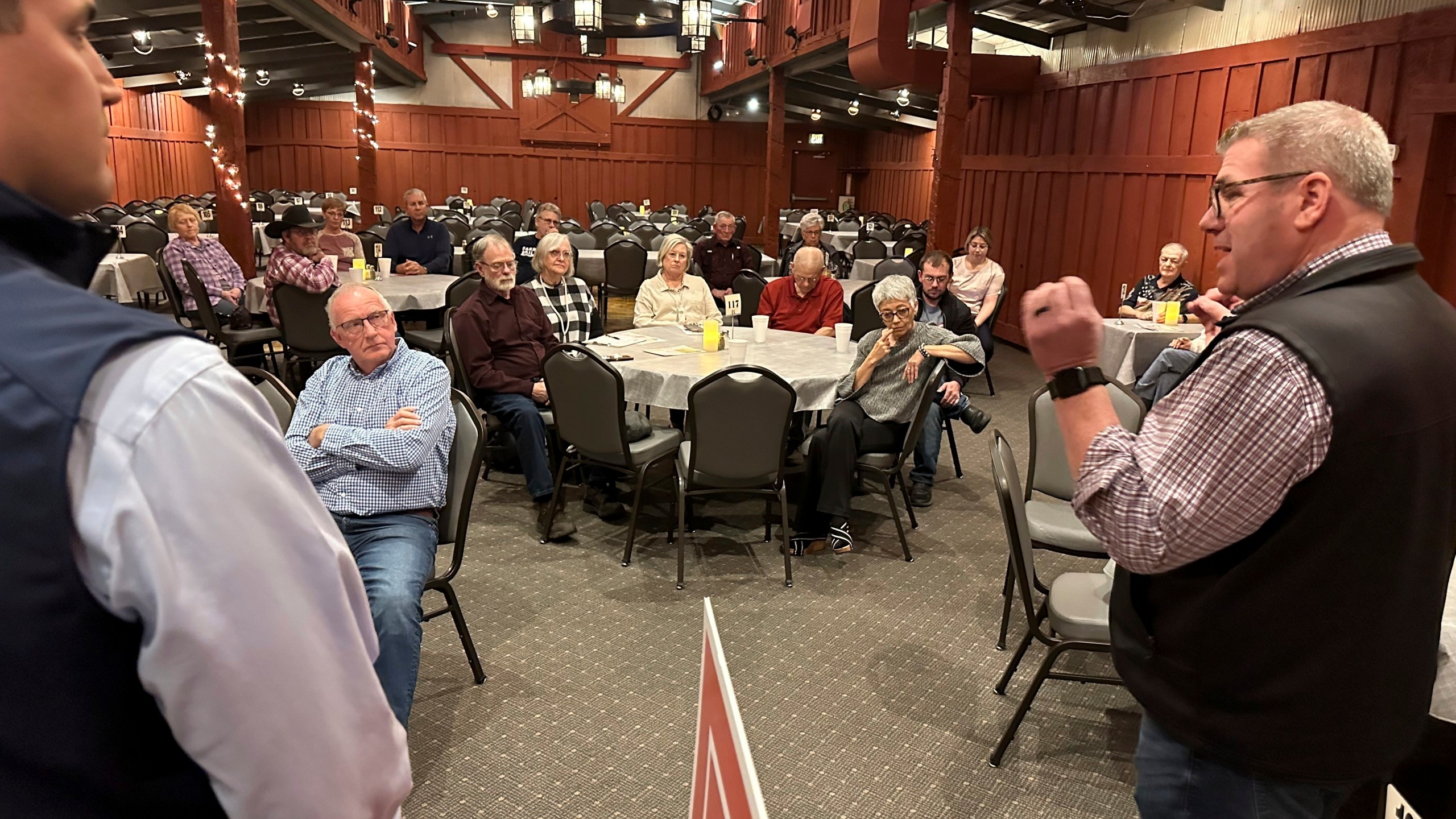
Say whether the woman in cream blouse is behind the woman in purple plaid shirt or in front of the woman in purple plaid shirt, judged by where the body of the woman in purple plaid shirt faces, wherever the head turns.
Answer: in front

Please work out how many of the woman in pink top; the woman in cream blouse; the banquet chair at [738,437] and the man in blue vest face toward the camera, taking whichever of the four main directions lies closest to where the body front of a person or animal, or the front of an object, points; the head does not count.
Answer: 2

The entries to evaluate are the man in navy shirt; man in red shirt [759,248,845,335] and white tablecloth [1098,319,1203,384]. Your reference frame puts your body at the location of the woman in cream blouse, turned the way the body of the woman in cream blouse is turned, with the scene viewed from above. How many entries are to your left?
2

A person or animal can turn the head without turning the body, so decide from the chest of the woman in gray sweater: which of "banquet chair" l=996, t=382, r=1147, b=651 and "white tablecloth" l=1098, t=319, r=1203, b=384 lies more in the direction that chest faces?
the banquet chair

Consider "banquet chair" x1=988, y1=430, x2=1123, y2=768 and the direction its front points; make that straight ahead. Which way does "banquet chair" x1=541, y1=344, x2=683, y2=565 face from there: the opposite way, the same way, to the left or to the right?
to the left

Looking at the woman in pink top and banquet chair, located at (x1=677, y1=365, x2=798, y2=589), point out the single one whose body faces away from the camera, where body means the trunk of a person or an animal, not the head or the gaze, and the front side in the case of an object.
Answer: the banquet chair

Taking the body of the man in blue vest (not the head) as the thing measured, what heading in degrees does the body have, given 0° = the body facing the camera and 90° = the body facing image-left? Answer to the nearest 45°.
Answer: approximately 225°

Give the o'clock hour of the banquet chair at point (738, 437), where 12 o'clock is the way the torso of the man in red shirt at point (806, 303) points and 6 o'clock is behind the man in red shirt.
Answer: The banquet chair is roughly at 12 o'clock from the man in red shirt.

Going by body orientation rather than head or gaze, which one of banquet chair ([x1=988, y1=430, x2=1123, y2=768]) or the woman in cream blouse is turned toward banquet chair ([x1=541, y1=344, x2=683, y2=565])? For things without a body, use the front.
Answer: the woman in cream blouse

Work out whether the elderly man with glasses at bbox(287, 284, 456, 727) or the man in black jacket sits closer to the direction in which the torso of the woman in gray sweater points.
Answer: the elderly man with glasses

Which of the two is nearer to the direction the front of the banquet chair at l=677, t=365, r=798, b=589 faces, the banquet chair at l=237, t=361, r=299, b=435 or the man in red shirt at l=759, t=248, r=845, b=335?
the man in red shirt

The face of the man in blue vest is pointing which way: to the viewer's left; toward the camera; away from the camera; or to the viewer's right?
to the viewer's right

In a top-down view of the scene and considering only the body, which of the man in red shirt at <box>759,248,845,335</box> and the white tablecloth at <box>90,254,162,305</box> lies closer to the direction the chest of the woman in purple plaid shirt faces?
the man in red shirt

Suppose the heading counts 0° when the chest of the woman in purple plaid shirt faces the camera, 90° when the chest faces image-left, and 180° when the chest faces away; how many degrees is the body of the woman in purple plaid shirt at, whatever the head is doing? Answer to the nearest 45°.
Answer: approximately 315°
